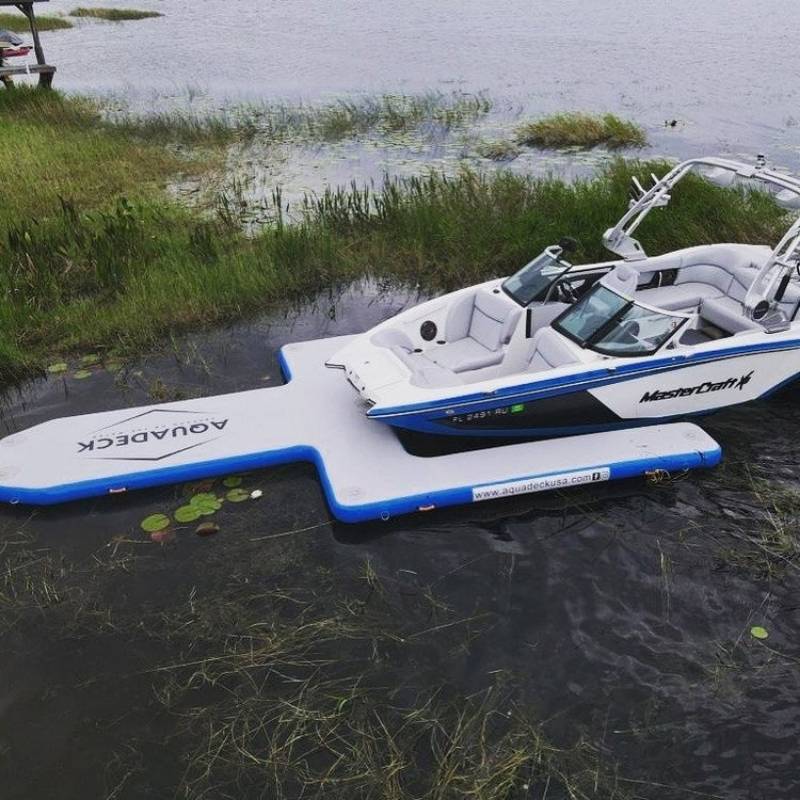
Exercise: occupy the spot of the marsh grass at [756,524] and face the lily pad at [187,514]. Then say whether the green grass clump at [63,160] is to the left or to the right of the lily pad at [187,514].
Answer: right

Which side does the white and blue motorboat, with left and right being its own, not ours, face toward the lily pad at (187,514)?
front

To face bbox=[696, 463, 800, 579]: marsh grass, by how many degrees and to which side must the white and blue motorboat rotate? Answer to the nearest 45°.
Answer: approximately 90° to its left

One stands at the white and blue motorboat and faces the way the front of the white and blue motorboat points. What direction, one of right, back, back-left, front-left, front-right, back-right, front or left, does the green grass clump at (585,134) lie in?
back-right

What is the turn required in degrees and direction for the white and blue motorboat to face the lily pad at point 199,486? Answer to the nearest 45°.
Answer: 0° — it already faces it

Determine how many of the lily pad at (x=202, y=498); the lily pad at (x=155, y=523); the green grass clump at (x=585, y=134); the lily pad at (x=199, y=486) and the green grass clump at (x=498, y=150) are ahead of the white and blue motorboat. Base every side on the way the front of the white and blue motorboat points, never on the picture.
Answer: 3

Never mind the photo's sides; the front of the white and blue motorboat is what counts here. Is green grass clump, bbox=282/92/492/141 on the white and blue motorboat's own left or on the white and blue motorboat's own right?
on the white and blue motorboat's own right

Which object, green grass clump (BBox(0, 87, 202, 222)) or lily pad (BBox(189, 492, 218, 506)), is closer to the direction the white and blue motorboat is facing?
the lily pad

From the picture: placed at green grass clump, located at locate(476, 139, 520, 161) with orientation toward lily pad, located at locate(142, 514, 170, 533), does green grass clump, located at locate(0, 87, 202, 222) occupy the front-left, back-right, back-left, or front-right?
front-right

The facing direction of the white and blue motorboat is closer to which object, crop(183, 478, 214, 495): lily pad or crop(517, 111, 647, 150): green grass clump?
the lily pad

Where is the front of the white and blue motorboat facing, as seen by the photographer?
facing the viewer and to the left of the viewer

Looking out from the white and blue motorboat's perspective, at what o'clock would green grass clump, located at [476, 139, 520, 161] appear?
The green grass clump is roughly at 4 o'clock from the white and blue motorboat.

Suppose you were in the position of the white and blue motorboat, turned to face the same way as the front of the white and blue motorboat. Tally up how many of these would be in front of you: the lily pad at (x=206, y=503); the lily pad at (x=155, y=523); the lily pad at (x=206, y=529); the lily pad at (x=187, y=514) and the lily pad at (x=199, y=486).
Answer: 5

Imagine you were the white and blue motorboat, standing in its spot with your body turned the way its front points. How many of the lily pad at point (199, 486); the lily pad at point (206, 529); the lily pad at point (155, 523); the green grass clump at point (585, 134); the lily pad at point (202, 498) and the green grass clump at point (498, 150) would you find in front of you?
4

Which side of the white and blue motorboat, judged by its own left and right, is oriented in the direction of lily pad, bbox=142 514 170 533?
front

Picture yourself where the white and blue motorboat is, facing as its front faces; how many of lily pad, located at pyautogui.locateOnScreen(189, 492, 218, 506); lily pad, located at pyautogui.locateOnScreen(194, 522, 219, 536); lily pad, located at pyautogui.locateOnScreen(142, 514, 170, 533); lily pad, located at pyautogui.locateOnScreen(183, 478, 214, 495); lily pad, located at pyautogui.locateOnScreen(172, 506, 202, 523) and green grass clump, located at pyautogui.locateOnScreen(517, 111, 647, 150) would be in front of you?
5

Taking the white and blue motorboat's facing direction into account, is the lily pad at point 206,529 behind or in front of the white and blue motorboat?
in front

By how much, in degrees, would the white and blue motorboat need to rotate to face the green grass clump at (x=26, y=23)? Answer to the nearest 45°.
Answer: approximately 90° to its right
